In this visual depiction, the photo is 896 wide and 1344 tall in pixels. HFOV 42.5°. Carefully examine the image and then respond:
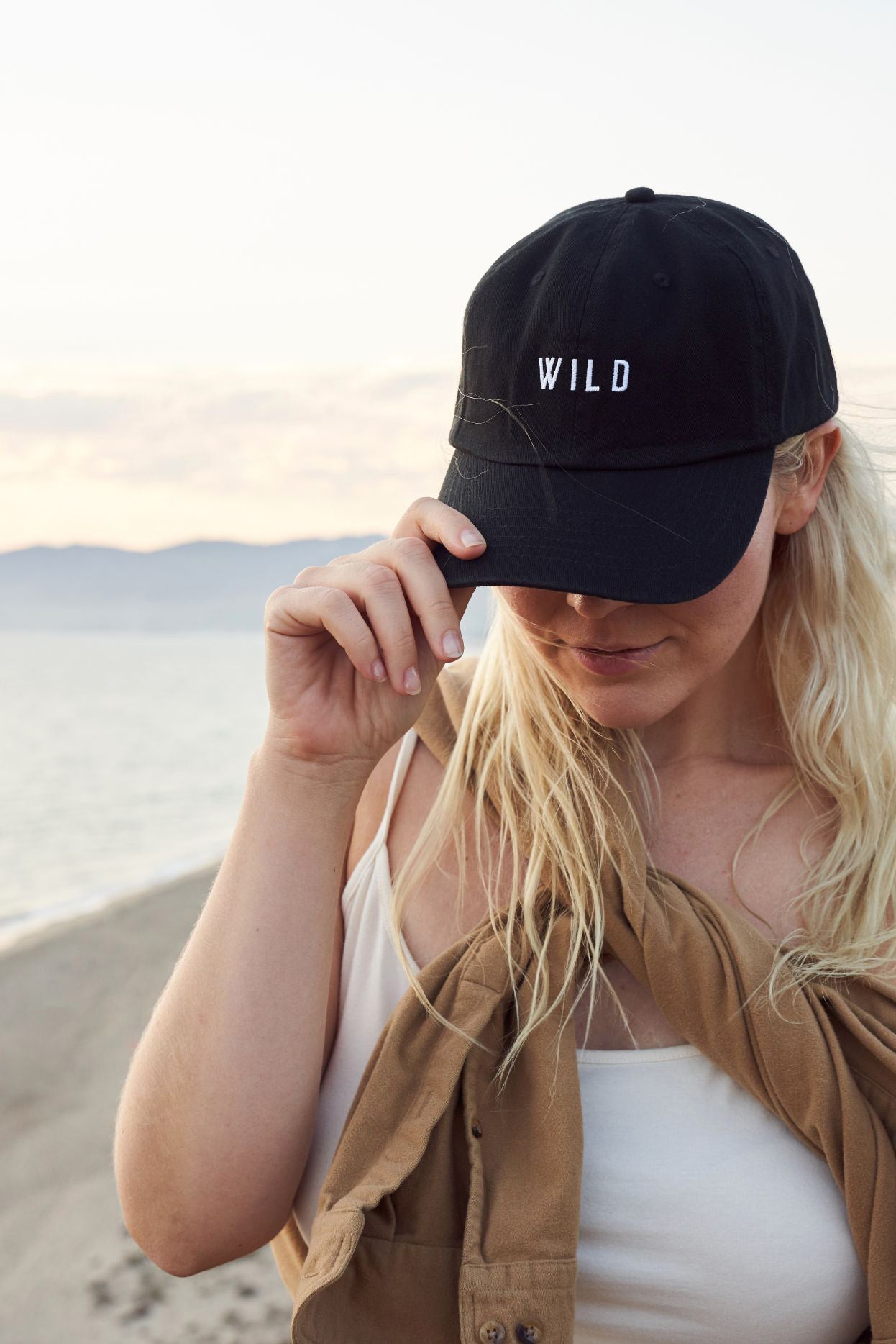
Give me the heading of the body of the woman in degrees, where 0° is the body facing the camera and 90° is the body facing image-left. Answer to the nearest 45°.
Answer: approximately 0°
